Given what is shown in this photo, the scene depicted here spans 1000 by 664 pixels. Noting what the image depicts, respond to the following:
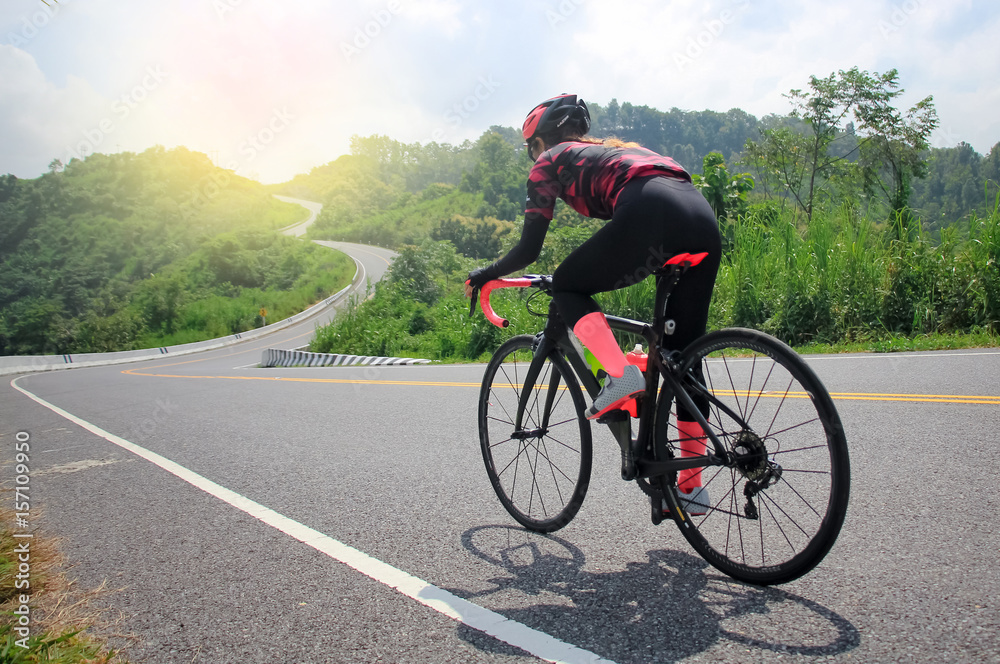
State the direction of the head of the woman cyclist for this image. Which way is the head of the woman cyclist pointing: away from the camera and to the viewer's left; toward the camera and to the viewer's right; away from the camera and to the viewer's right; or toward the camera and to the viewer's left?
away from the camera and to the viewer's left

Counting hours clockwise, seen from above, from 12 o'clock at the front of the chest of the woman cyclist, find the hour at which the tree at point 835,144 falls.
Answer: The tree is roughly at 2 o'clock from the woman cyclist.

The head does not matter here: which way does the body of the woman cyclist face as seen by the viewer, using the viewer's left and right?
facing away from the viewer and to the left of the viewer

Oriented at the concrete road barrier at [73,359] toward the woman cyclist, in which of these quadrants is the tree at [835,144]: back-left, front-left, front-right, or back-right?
front-left

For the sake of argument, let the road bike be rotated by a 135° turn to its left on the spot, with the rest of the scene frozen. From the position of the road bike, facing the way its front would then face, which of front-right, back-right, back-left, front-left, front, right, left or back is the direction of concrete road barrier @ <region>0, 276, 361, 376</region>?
back-right

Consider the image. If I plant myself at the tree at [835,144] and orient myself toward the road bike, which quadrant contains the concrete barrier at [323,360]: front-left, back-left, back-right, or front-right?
front-right

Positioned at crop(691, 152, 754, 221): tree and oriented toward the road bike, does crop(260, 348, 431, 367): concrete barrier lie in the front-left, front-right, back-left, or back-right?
front-right

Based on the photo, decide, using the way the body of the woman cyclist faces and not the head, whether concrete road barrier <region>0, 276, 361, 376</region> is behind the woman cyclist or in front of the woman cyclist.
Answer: in front

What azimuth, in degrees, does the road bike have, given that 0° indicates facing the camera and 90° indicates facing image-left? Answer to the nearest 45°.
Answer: approximately 135°

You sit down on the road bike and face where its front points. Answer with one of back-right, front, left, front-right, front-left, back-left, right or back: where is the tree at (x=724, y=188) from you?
front-right
